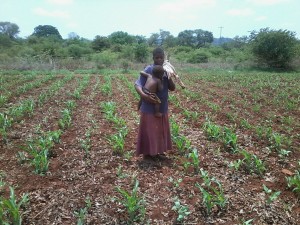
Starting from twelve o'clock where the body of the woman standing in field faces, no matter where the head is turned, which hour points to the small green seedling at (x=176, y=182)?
The small green seedling is roughly at 11 o'clock from the woman standing in field.

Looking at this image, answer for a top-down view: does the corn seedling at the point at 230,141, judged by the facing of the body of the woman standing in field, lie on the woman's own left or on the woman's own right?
on the woman's own left

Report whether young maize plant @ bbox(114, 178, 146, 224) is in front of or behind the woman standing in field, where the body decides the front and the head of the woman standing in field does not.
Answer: in front

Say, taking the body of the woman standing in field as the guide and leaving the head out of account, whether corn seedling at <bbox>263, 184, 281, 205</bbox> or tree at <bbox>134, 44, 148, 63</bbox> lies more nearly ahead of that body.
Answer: the corn seedling

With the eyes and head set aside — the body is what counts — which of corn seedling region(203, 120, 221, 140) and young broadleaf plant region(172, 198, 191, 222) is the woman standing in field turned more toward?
the young broadleaf plant

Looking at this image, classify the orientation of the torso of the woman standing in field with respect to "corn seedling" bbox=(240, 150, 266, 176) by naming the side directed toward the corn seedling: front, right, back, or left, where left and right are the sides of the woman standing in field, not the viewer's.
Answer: left

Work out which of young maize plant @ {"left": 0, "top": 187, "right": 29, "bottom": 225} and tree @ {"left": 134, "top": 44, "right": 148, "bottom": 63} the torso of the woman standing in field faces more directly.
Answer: the young maize plant

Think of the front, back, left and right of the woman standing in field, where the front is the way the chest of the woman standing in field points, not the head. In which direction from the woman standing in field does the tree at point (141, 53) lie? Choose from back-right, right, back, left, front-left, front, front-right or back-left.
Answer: back

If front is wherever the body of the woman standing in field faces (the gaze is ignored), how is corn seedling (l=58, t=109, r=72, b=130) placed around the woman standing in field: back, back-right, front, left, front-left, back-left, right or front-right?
back-right

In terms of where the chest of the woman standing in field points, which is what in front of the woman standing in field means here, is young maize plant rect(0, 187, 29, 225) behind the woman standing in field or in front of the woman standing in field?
in front

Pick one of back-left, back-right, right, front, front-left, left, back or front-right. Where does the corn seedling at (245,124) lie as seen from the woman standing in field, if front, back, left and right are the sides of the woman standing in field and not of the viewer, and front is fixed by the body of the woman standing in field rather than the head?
back-left

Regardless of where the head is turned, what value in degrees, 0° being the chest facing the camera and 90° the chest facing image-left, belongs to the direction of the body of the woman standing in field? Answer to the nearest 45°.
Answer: approximately 0°

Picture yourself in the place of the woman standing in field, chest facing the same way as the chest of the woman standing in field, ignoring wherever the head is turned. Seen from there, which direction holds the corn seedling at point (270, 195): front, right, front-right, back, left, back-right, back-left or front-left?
front-left

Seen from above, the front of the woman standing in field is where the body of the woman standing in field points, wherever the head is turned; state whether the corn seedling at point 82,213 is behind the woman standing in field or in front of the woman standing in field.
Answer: in front
